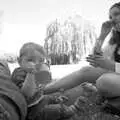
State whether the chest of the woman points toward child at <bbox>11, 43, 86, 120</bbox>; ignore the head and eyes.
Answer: yes

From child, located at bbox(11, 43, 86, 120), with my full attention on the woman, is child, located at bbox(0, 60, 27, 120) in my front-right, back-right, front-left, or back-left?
back-right

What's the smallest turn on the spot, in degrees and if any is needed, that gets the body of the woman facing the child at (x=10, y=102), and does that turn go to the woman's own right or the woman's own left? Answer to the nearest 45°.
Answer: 0° — they already face them
